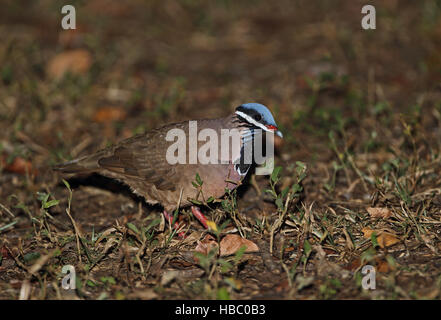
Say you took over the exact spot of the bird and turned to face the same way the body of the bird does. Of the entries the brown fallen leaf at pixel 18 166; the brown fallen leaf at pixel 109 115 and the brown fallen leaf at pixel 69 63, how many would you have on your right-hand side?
0

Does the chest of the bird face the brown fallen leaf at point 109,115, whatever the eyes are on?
no

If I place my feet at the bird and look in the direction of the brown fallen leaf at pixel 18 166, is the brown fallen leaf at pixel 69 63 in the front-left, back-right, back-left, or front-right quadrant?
front-right

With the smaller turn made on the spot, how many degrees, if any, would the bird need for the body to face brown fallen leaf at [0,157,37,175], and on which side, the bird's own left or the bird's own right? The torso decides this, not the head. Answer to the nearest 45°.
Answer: approximately 135° to the bird's own left

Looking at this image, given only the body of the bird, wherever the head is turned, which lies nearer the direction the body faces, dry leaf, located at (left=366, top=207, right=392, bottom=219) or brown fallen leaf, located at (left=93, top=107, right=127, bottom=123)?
the dry leaf

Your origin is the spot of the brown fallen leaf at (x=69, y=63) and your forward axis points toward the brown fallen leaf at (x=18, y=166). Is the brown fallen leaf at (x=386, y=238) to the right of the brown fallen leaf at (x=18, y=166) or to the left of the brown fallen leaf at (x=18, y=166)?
left

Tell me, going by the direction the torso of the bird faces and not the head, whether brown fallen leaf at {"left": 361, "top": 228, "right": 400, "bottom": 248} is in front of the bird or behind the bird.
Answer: in front

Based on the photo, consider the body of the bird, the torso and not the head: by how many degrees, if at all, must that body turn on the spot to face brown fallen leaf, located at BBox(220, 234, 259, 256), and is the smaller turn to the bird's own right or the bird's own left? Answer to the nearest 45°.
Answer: approximately 45° to the bird's own right

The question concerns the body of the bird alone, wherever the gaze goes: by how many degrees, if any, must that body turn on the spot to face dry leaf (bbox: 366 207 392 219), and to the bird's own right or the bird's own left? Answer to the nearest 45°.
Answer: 0° — it already faces it

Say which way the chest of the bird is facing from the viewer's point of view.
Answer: to the viewer's right

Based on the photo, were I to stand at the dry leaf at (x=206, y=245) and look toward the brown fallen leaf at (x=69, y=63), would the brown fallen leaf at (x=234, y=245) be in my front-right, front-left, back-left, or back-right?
back-right

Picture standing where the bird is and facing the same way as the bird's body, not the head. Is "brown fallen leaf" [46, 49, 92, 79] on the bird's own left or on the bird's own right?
on the bird's own left
